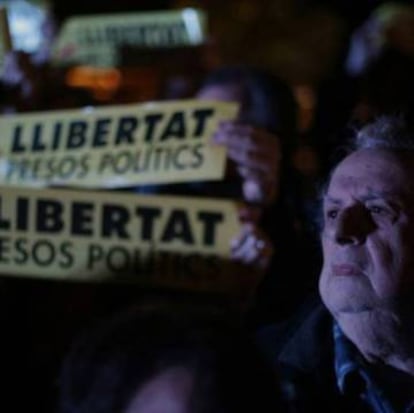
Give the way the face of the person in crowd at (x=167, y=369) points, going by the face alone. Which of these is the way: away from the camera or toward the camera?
away from the camera

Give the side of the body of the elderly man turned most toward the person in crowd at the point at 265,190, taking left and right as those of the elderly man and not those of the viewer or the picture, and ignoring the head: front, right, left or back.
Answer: right

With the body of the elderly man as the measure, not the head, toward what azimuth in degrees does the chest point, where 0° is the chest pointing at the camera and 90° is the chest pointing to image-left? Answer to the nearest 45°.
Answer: approximately 45°
